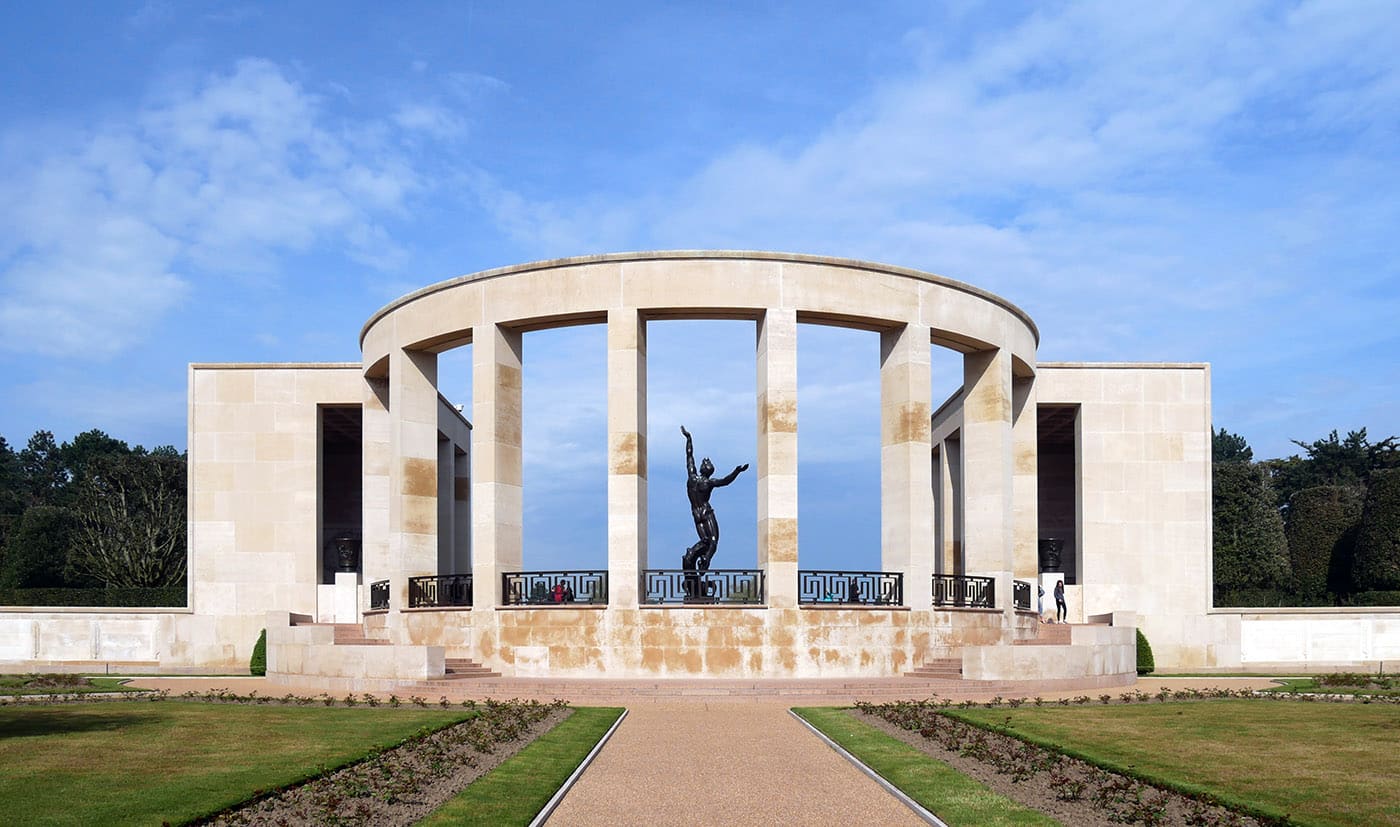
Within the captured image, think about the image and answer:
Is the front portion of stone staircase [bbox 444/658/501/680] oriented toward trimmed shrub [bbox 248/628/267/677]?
no

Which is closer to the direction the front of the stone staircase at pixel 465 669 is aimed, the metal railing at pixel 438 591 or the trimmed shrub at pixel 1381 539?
the trimmed shrub

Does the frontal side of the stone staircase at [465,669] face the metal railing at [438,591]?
no

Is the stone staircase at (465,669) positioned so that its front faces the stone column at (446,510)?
no
